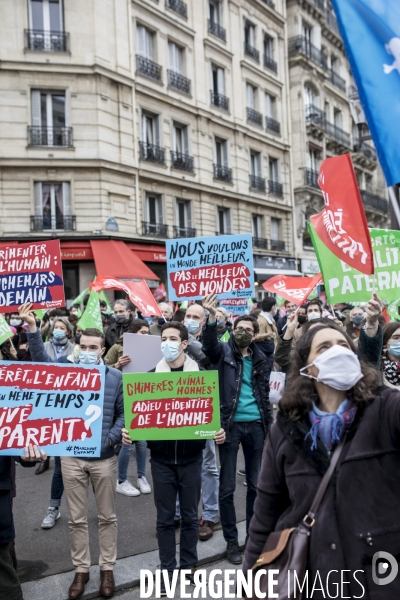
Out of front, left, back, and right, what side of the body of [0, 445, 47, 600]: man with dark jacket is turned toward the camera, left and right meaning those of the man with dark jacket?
front

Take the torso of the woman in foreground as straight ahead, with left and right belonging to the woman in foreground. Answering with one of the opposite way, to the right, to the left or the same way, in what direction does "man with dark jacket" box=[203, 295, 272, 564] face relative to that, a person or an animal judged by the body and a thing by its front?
the same way

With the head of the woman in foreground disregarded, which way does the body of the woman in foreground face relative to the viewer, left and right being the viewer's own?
facing the viewer

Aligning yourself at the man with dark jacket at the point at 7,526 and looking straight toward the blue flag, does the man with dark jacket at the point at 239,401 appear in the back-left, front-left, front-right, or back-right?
front-left

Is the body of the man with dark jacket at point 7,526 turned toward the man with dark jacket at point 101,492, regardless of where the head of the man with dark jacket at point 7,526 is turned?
no

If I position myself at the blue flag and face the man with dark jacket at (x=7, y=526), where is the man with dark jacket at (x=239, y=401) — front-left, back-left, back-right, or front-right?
front-right

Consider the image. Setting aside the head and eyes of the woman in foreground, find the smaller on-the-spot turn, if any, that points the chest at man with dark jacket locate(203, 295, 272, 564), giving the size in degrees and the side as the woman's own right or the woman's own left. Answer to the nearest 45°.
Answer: approximately 180°

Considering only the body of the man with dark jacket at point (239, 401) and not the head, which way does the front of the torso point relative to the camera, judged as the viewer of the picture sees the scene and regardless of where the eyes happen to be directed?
toward the camera

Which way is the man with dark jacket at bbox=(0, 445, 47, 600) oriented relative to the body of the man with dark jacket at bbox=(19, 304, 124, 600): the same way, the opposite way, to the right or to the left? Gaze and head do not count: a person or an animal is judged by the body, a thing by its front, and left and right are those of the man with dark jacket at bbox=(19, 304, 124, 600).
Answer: the same way

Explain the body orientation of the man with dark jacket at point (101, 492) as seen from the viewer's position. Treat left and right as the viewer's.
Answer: facing the viewer

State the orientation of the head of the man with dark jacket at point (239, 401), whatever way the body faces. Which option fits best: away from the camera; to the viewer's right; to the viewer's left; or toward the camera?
toward the camera

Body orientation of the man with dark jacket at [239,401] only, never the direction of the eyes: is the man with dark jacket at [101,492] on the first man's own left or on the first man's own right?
on the first man's own right
